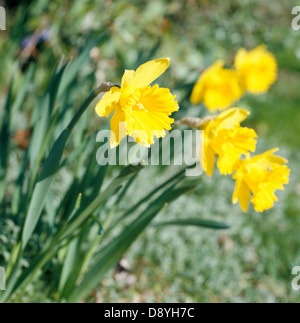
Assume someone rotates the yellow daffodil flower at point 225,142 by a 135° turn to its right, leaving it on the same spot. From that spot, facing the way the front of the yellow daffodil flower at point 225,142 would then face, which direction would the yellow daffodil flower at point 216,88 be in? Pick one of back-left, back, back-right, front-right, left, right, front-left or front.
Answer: back-right

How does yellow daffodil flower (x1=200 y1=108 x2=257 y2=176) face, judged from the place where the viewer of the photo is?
facing to the right of the viewer

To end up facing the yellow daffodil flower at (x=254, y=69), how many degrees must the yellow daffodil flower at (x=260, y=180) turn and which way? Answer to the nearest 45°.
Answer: approximately 90° to its left

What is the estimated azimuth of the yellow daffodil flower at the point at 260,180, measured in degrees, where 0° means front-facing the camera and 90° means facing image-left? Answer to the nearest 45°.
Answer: approximately 270°

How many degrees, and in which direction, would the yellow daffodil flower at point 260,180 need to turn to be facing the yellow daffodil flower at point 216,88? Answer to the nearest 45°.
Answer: approximately 90° to its left
